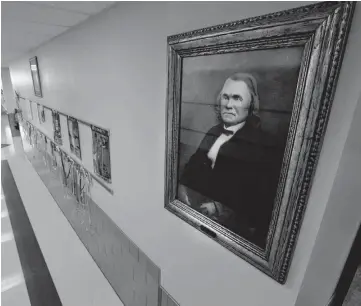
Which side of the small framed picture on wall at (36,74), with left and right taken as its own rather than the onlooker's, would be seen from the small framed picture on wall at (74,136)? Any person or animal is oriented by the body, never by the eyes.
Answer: left

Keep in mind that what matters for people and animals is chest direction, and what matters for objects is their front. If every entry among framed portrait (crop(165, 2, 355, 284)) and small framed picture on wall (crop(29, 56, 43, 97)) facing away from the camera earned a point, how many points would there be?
0

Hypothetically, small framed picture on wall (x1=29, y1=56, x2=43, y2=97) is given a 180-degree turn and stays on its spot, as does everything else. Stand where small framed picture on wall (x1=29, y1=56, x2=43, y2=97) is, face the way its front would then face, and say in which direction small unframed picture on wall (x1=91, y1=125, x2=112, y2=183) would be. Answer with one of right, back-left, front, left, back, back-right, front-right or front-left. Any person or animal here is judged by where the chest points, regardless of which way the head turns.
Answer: right

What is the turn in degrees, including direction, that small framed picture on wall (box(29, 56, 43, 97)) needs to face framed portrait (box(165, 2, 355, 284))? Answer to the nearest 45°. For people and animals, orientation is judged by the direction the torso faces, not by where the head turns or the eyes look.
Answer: approximately 90° to its left

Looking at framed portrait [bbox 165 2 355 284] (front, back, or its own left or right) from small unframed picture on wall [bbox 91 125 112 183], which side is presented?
right

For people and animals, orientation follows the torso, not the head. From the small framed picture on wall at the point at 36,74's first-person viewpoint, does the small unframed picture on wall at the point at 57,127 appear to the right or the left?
on its left

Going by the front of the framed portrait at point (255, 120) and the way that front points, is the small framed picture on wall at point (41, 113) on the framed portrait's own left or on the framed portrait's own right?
on the framed portrait's own right

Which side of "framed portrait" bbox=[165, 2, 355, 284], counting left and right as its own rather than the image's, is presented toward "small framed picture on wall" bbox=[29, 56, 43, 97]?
right

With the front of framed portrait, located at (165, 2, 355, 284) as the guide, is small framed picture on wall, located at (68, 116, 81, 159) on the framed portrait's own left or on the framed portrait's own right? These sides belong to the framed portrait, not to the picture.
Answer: on the framed portrait's own right

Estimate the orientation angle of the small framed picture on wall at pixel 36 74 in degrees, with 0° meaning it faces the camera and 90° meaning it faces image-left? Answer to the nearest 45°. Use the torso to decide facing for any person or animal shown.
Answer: approximately 90°

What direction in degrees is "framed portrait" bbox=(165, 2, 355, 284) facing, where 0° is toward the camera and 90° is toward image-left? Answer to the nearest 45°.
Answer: approximately 45°

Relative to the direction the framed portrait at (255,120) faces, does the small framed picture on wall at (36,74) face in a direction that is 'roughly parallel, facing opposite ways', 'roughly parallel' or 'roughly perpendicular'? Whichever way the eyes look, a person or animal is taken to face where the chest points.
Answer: roughly parallel
